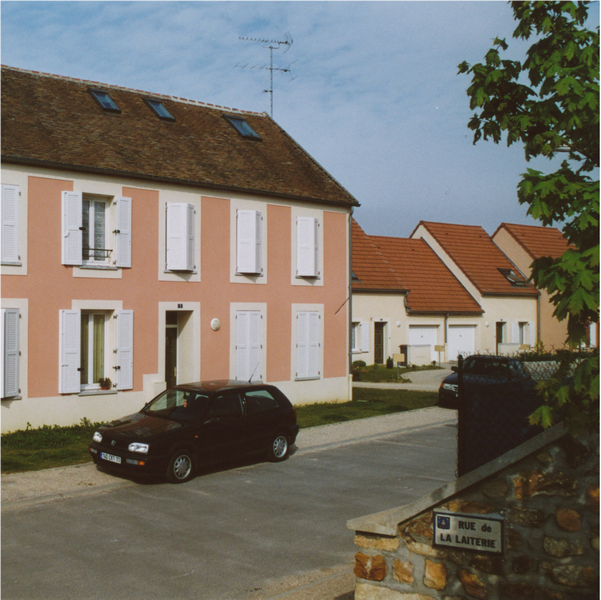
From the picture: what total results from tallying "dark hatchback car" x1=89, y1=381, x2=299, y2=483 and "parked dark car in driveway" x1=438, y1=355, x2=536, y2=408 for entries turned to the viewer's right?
0

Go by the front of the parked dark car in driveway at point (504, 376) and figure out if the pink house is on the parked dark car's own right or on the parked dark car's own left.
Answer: on the parked dark car's own right

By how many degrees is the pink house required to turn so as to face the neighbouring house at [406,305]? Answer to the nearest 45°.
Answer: approximately 90° to its left

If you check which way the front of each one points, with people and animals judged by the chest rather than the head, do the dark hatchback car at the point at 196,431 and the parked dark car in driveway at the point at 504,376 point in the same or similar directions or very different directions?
same or similar directions

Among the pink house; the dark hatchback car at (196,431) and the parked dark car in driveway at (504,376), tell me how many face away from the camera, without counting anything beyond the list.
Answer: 0

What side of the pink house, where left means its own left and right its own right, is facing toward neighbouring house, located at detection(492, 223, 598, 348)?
left

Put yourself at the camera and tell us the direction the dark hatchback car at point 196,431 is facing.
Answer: facing the viewer and to the left of the viewer

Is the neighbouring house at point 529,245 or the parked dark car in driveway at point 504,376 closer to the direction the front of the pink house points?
the parked dark car in driveway

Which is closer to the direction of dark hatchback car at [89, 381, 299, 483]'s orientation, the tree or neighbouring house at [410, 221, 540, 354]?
the tree
